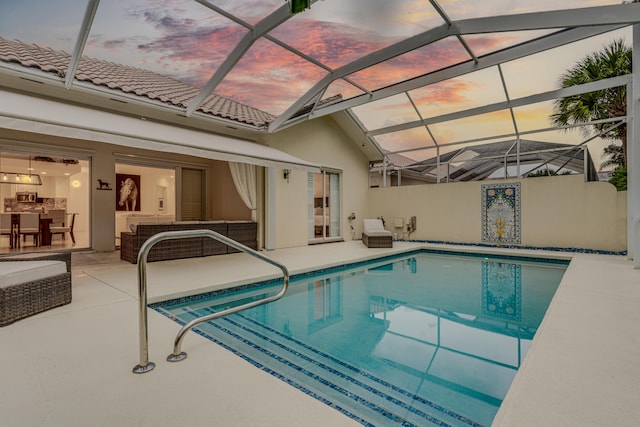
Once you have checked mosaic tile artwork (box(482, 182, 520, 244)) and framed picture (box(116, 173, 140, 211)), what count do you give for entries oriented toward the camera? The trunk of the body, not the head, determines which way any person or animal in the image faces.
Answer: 2

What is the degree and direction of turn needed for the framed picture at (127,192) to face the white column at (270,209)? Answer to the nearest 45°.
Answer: approximately 45° to its left

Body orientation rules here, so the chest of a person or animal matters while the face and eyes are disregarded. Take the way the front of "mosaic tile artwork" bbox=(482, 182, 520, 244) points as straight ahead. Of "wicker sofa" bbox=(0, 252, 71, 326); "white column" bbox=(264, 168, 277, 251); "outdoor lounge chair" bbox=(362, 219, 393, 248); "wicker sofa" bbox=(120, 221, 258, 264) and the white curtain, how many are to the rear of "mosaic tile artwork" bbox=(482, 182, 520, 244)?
0

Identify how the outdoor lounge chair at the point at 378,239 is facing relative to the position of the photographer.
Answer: facing the viewer and to the right of the viewer

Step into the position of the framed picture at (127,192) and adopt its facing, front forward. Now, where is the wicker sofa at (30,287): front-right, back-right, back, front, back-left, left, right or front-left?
front

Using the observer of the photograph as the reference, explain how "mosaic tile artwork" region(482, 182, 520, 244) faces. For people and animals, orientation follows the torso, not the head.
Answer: facing the viewer

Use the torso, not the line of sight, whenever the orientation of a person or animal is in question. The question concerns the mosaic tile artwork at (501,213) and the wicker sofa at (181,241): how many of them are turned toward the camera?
1

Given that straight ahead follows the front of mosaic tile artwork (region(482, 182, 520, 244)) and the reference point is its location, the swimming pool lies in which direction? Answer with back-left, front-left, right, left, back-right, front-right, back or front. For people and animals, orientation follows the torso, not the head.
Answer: front

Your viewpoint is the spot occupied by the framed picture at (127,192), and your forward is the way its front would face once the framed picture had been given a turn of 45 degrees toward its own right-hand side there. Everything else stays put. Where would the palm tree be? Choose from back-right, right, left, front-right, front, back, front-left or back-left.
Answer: left

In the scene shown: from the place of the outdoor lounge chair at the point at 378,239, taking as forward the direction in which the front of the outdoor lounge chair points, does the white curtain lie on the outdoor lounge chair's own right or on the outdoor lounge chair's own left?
on the outdoor lounge chair's own right

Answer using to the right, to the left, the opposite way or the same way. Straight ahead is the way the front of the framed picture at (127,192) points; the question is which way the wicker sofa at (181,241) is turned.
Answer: the opposite way

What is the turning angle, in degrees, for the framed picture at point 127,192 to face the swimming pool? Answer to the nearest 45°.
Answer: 0° — it already faces it

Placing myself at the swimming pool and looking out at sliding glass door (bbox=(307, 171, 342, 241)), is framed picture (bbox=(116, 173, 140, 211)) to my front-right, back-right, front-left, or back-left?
front-left

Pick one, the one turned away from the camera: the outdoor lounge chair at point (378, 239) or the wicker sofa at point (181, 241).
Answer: the wicker sofa

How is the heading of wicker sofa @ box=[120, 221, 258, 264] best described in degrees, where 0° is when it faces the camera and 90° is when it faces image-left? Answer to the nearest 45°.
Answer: approximately 180°

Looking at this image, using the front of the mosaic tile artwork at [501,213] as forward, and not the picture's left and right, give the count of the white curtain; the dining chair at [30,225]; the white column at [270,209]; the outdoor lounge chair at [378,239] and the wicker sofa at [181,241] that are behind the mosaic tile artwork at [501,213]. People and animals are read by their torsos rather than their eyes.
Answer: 0

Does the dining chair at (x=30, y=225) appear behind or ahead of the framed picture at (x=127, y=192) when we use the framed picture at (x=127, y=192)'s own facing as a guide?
ahead

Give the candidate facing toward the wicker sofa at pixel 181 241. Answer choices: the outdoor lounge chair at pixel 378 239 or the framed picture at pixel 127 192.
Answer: the framed picture

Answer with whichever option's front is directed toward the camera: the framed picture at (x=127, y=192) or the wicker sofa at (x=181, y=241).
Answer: the framed picture

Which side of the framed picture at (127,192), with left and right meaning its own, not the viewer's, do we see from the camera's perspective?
front

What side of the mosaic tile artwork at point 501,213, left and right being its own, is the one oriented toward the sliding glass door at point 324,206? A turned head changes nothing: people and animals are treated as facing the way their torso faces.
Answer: right
